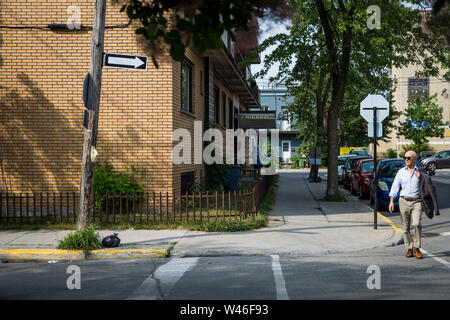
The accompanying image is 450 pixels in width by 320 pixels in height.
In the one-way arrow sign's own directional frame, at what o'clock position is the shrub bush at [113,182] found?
The shrub bush is roughly at 6 o'clock from the one-way arrow sign.

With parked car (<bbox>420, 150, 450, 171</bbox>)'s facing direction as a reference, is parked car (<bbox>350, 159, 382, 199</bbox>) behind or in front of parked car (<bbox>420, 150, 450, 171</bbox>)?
in front

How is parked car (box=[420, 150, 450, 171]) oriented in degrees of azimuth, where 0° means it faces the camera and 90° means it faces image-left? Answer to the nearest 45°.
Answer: approximately 45°

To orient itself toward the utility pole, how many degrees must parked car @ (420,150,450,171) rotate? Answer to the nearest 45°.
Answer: approximately 45° to its left

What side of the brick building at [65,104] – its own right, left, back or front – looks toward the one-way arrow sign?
right

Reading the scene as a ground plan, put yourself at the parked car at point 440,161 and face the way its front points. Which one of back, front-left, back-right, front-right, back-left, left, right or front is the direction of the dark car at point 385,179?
front-left

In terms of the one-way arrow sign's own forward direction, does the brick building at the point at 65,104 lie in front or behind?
behind

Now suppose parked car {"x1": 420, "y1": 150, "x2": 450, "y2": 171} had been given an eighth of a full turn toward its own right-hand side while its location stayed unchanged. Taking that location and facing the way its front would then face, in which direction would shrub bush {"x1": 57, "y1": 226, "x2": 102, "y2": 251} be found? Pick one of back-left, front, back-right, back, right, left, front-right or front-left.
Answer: left

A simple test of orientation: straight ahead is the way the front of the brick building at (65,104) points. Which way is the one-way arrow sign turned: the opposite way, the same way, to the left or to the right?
to the right

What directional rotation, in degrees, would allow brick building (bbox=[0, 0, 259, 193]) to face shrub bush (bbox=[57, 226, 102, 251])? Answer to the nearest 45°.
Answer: approximately 90° to its right

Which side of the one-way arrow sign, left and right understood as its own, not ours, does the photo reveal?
front

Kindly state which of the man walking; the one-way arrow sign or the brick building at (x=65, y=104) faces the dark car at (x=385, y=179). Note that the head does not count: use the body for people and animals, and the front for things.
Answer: the brick building

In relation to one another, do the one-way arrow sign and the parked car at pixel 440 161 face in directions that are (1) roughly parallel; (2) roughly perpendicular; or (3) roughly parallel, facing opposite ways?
roughly perpendicular

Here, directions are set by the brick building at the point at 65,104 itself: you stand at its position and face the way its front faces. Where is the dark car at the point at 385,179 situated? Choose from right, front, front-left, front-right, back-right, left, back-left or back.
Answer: front

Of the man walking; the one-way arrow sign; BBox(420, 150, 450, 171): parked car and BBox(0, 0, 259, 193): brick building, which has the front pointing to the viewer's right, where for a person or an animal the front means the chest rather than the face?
the brick building

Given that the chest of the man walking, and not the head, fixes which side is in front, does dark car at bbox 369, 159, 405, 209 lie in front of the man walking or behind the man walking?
behind

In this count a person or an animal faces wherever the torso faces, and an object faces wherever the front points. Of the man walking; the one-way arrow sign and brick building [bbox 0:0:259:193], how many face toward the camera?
2

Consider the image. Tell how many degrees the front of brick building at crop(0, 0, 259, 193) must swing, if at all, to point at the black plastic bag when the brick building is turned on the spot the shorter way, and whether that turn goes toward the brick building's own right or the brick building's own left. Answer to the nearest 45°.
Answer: approximately 90° to the brick building's own right

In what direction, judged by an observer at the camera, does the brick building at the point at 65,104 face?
facing to the right of the viewer

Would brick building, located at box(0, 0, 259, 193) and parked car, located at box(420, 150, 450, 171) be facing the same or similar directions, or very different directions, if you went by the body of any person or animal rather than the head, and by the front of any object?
very different directions
